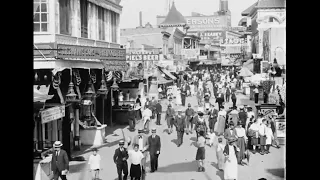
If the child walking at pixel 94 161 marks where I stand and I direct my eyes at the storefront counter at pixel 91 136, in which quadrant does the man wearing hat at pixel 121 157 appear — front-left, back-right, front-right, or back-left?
back-right

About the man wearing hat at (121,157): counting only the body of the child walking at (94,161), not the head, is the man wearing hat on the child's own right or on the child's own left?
on the child's own left

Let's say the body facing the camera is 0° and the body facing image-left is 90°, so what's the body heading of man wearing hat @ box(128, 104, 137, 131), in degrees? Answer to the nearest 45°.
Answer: approximately 0°

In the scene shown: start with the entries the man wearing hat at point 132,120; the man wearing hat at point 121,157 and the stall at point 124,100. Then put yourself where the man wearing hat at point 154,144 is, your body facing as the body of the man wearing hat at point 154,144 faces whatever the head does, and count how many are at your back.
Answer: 2

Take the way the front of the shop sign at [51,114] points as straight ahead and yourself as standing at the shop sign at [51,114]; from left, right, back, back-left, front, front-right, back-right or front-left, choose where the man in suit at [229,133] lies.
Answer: front-left

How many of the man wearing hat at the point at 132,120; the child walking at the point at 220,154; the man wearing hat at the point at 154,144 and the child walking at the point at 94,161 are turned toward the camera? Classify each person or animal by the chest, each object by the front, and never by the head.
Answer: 3

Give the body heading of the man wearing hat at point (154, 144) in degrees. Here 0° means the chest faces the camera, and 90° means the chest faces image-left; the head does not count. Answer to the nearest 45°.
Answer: approximately 0°

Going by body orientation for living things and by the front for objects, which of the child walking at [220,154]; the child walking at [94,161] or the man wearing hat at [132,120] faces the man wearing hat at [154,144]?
the man wearing hat at [132,120]

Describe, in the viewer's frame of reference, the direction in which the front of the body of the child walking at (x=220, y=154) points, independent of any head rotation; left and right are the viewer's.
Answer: facing the viewer

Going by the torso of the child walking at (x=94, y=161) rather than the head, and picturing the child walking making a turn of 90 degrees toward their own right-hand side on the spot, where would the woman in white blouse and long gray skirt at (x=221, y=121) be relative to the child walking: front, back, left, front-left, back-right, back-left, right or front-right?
back-right
